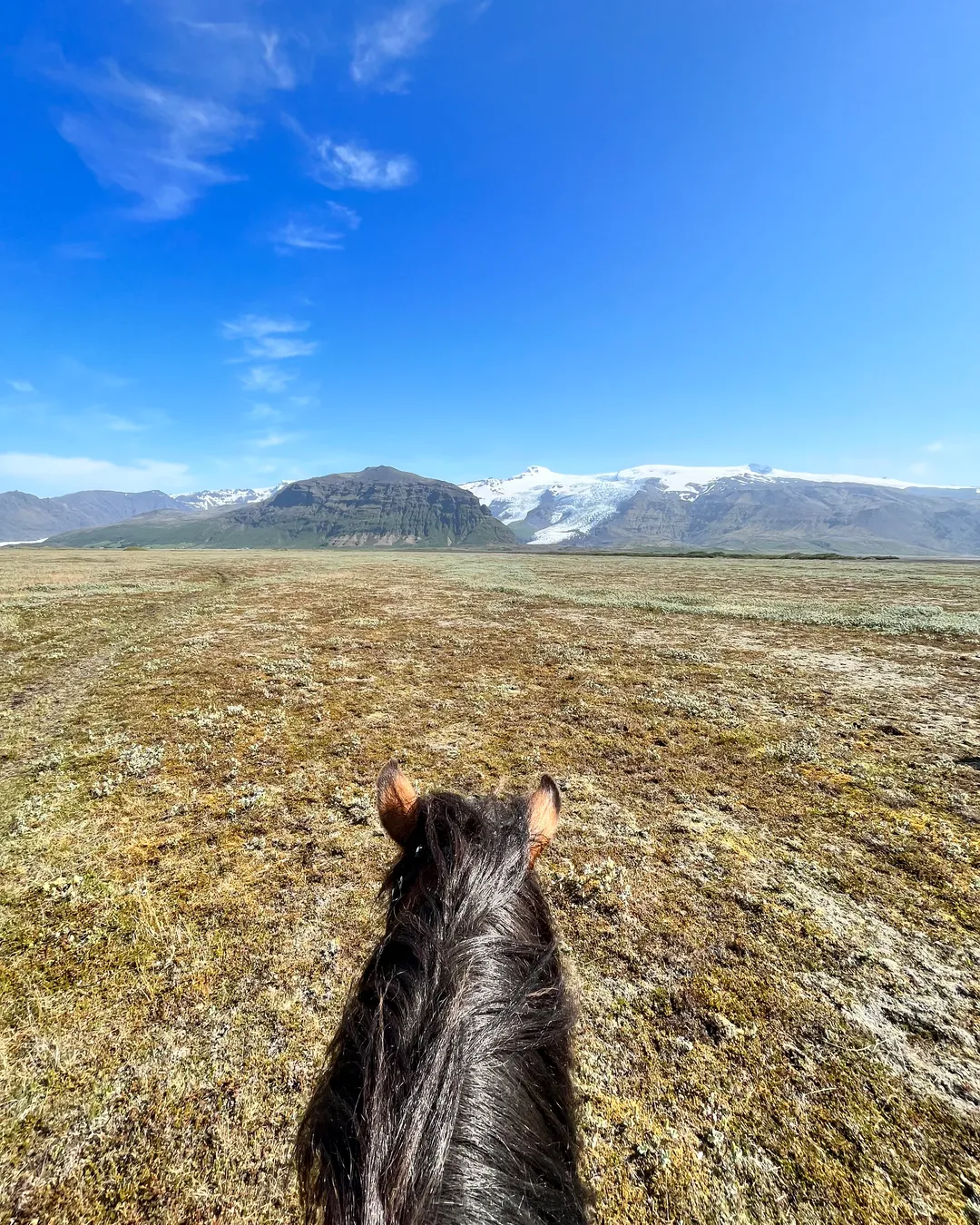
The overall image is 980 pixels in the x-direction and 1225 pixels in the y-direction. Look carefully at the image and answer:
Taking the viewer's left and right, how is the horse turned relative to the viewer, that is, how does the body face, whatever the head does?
facing away from the viewer
